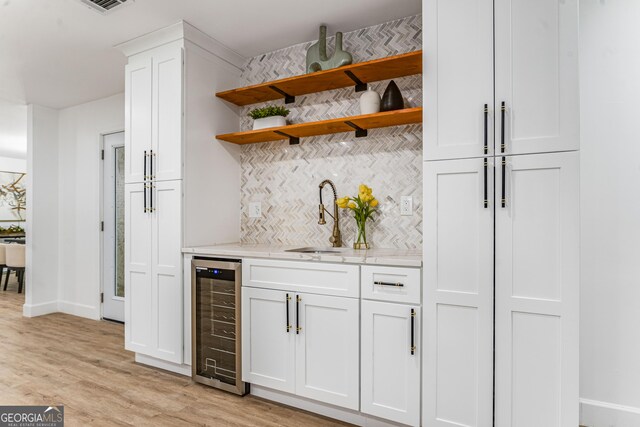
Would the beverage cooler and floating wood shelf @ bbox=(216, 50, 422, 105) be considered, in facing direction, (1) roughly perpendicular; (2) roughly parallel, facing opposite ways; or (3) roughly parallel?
roughly parallel

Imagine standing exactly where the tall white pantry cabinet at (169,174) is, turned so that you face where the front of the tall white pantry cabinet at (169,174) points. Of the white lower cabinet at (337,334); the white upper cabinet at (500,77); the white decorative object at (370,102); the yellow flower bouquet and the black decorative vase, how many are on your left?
5

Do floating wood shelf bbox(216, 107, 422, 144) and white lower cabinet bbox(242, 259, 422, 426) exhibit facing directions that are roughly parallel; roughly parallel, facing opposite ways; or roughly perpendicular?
roughly parallel

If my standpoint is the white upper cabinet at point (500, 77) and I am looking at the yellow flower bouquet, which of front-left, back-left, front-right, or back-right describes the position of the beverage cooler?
front-left

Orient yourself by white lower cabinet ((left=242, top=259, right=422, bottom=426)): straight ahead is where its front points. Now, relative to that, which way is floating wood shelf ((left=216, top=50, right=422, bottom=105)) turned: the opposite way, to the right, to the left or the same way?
the same way

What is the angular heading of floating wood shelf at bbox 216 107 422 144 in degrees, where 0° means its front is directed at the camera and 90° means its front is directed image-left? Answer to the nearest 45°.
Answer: approximately 45°

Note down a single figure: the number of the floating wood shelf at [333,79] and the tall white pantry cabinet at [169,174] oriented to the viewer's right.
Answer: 0

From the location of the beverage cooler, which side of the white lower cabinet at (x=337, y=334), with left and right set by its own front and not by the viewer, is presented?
right

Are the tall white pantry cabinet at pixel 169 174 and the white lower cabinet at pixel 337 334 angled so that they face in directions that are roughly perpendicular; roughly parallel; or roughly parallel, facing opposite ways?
roughly parallel

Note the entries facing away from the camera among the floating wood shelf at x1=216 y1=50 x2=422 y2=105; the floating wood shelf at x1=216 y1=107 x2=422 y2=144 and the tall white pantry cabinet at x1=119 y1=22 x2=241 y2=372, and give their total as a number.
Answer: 0

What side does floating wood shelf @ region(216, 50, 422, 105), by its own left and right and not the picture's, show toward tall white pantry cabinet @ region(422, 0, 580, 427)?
left

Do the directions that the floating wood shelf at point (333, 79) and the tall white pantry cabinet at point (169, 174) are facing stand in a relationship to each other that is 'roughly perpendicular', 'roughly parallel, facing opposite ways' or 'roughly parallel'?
roughly parallel

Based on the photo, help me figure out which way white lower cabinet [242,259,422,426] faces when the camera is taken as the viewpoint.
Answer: facing the viewer and to the left of the viewer
